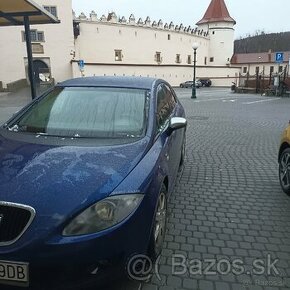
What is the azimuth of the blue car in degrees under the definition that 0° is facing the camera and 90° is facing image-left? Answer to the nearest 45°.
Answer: approximately 45°

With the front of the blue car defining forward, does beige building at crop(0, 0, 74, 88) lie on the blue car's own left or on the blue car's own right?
on the blue car's own right

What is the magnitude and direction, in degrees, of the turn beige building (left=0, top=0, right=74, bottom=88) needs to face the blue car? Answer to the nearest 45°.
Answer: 0° — it already faces it

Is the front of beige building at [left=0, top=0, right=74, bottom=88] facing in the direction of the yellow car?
yes

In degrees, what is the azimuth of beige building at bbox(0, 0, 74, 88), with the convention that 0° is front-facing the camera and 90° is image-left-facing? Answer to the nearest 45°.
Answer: approximately 0°

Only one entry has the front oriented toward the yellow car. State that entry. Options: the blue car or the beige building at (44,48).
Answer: the beige building
